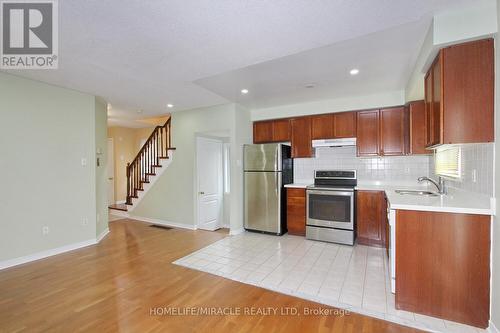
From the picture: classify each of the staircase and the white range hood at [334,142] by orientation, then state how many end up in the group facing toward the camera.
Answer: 1

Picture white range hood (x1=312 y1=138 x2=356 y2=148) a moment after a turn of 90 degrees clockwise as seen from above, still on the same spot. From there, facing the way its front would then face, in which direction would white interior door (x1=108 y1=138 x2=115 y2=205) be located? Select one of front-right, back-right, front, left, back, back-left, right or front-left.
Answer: front

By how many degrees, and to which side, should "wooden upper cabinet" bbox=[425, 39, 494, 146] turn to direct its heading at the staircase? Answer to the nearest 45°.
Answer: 0° — it already faces it

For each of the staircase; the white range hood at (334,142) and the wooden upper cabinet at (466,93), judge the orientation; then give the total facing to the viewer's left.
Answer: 2

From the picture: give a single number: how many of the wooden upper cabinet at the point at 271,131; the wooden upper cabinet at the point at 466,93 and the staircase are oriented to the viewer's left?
2

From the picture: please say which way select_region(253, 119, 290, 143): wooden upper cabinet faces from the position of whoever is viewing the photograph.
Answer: facing the viewer

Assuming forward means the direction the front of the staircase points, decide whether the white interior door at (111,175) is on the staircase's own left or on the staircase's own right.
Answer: on the staircase's own right

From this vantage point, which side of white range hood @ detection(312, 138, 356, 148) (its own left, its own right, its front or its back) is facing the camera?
front

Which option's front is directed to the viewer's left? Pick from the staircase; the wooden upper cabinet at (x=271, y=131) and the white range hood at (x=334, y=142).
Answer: the staircase

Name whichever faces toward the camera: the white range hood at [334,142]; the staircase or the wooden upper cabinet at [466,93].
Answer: the white range hood

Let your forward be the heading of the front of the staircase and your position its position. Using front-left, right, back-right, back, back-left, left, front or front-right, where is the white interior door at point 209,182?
back-left

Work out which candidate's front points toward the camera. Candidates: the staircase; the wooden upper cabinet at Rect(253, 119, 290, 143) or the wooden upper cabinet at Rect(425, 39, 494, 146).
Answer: the wooden upper cabinet at Rect(253, 119, 290, 143)

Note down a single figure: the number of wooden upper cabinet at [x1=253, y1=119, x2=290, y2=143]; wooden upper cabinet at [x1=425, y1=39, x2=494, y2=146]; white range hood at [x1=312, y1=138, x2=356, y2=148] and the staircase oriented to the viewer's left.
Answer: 2

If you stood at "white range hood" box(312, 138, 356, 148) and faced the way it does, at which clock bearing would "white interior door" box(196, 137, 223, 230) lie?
The white interior door is roughly at 3 o'clock from the white range hood.

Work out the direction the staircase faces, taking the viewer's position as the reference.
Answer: facing to the left of the viewer

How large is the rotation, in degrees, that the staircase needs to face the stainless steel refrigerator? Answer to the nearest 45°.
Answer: approximately 135° to its left

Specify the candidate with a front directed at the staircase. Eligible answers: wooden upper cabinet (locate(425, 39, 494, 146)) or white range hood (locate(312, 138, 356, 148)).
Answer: the wooden upper cabinet

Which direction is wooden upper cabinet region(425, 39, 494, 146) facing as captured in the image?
to the viewer's left

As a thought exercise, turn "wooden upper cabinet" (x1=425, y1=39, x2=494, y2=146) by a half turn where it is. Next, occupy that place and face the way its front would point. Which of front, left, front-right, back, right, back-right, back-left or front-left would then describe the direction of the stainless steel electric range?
back-left
